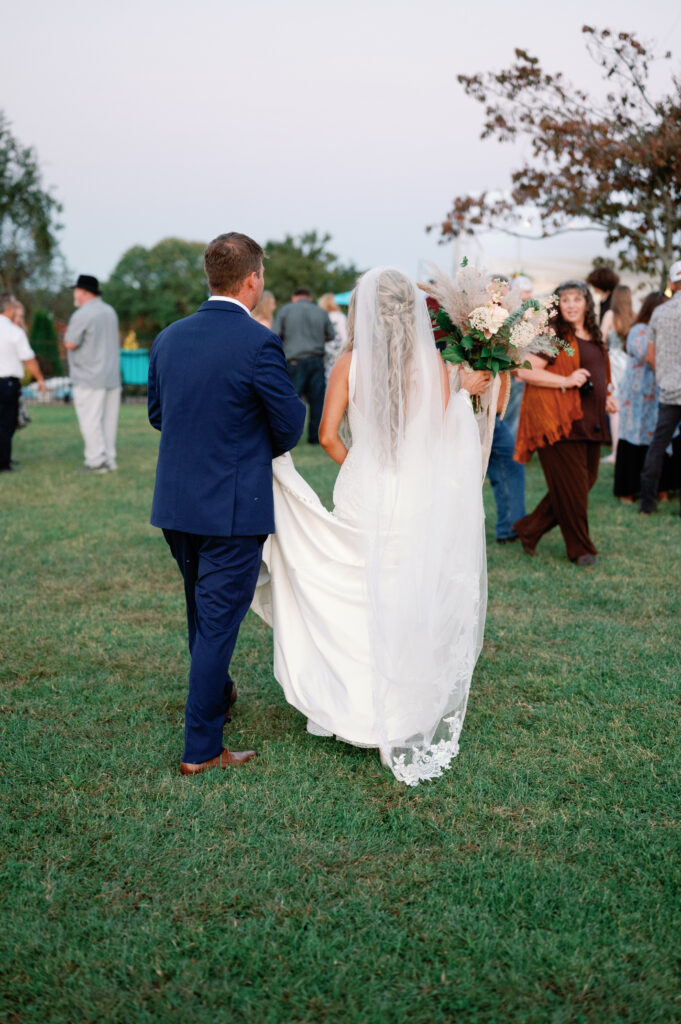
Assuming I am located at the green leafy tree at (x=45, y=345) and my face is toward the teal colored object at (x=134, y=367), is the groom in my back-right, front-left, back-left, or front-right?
front-right

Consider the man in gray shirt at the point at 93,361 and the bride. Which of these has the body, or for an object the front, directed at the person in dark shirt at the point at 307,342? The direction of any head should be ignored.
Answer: the bride

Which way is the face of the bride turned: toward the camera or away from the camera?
away from the camera

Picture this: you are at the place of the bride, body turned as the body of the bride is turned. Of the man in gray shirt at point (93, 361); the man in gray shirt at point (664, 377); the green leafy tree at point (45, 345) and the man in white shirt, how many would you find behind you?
0

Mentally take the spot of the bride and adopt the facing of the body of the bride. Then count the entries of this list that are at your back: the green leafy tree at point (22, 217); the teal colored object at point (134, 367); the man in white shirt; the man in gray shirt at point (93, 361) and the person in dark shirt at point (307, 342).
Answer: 0

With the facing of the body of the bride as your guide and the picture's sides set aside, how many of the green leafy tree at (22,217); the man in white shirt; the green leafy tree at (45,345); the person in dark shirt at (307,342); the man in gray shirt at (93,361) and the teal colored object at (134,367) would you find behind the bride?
0

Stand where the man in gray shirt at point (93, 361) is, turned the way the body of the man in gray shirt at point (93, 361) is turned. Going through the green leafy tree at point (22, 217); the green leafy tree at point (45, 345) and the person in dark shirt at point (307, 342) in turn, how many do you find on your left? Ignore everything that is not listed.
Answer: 0

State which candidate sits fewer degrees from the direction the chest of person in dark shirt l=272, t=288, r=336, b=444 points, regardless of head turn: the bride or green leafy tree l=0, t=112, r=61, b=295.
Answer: the green leafy tree

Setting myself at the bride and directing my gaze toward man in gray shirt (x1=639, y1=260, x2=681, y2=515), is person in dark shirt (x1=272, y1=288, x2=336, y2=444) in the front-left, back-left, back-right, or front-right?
front-left

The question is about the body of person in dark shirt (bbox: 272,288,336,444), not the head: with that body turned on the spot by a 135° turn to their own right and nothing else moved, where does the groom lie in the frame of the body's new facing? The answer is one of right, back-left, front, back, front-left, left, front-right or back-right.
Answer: front-right

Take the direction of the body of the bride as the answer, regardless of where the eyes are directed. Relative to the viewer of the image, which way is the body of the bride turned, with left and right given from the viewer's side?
facing away from the viewer

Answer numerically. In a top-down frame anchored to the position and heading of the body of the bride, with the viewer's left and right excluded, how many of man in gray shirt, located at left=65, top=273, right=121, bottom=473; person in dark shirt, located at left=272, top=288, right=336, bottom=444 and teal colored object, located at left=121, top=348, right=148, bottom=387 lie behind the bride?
0

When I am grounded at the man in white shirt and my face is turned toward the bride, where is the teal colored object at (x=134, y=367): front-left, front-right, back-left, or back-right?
back-left

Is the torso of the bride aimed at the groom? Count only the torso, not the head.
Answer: no

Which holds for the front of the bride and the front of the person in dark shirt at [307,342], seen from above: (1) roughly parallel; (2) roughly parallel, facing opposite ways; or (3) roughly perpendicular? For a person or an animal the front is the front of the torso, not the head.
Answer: roughly parallel

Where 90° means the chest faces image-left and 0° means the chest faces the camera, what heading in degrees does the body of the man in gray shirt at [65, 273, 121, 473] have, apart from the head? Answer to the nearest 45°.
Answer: approximately 135°

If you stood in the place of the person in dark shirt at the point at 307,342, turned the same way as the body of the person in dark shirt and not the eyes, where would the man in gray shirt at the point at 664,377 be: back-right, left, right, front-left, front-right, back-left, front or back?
back-right

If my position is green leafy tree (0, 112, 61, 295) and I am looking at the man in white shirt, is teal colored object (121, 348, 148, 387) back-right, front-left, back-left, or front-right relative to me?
front-left

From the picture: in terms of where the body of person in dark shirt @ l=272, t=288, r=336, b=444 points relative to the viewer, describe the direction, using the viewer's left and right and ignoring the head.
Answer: facing away from the viewer
